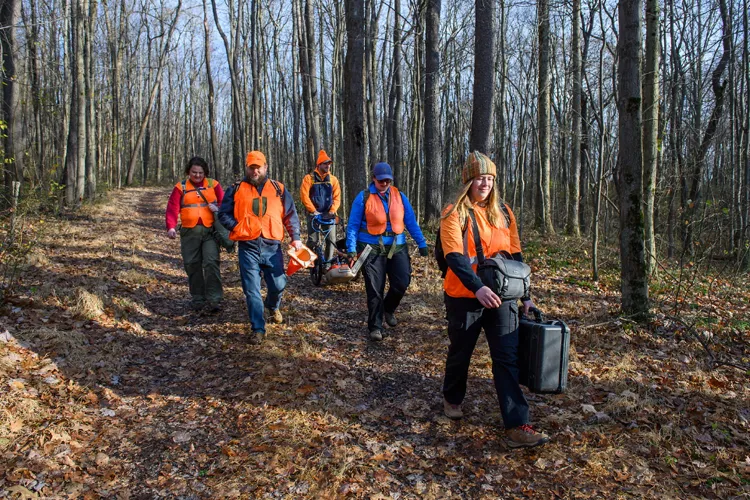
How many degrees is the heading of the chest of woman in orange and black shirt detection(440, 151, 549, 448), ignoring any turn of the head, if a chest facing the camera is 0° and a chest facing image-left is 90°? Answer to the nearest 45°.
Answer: approximately 315°

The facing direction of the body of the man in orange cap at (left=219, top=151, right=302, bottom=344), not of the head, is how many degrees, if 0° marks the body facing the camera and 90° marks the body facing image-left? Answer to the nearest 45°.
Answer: approximately 0°

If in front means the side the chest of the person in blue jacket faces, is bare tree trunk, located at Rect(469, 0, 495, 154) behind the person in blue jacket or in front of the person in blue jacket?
behind

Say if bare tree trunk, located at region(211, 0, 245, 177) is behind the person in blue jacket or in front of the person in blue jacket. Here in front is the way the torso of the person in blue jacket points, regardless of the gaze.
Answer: behind

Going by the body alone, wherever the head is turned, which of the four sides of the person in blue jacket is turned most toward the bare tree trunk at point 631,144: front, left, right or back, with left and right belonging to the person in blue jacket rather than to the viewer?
left

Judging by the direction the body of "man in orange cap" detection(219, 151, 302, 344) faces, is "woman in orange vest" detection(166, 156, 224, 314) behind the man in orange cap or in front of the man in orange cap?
behind

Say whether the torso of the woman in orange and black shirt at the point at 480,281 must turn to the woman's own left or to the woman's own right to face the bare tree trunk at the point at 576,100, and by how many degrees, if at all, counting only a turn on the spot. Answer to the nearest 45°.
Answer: approximately 135° to the woman's own left
